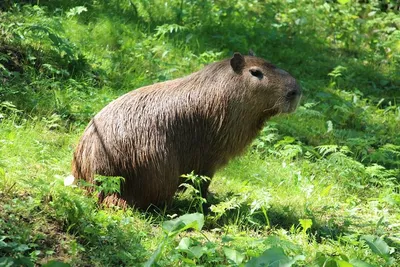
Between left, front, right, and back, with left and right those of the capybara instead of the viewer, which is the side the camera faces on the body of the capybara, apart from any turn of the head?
right

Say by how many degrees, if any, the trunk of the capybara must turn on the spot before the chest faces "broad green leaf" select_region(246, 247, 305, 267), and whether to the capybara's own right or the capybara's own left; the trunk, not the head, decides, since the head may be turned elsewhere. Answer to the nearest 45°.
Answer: approximately 90° to the capybara's own right

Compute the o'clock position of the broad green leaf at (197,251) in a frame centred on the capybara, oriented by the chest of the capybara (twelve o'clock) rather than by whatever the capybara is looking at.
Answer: The broad green leaf is roughly at 3 o'clock from the capybara.

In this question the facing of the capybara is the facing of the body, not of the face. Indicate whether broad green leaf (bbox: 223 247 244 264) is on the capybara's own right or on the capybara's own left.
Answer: on the capybara's own right

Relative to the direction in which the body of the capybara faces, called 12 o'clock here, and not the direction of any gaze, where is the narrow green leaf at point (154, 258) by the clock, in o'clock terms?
The narrow green leaf is roughly at 3 o'clock from the capybara.

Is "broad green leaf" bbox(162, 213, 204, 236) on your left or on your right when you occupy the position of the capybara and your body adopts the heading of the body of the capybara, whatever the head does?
on your right

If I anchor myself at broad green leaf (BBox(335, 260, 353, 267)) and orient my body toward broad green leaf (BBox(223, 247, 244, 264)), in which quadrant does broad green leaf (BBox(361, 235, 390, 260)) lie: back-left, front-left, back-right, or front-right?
back-right

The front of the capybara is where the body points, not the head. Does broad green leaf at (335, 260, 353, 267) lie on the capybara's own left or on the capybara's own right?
on the capybara's own right
